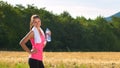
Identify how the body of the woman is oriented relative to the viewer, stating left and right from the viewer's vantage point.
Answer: facing the viewer and to the right of the viewer
